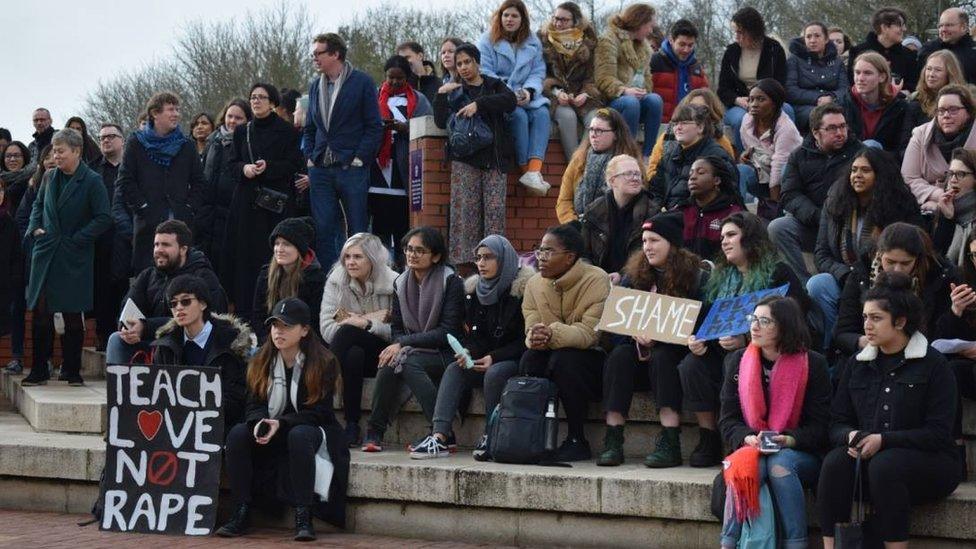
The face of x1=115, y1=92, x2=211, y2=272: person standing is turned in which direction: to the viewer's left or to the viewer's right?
to the viewer's right

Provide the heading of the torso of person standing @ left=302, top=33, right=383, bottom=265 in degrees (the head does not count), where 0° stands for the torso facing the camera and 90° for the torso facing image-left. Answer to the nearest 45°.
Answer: approximately 45°

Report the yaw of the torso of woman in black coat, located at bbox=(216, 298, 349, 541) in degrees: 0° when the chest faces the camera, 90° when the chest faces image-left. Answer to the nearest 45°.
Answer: approximately 45°

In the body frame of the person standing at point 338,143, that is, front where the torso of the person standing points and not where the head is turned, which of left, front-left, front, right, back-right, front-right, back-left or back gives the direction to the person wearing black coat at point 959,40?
back-left

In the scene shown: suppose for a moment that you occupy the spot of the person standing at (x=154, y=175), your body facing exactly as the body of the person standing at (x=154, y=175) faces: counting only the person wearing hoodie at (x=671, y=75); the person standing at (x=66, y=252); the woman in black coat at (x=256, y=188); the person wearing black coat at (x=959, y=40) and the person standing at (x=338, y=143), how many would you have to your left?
4

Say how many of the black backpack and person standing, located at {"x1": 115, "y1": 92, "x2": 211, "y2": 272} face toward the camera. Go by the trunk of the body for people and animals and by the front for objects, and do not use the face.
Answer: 2
